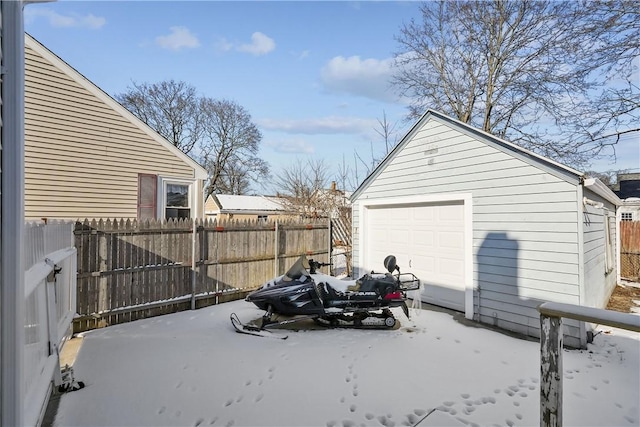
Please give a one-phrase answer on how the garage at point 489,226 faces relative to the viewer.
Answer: facing the viewer and to the left of the viewer

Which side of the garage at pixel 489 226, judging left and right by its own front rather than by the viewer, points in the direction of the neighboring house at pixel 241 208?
right

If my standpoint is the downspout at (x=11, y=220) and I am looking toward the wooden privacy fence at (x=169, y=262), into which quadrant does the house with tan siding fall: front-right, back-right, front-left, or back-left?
front-left

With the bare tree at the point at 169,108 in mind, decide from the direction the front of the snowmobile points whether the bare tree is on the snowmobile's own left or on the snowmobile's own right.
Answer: on the snowmobile's own right

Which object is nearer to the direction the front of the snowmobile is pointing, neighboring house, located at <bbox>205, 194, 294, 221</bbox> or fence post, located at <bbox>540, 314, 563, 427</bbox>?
the neighboring house

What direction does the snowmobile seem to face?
to the viewer's left

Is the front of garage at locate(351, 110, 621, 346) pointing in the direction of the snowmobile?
yes

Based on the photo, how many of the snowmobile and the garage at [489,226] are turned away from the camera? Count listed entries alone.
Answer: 0

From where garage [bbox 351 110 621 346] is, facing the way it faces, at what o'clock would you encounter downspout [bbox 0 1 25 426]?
The downspout is roughly at 11 o'clock from the garage.

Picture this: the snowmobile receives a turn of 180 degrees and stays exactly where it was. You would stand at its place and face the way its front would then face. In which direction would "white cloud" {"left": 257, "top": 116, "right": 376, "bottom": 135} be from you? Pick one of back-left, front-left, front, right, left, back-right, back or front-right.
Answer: left

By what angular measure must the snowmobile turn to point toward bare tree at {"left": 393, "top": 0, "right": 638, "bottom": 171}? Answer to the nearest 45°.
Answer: approximately 135° to its right

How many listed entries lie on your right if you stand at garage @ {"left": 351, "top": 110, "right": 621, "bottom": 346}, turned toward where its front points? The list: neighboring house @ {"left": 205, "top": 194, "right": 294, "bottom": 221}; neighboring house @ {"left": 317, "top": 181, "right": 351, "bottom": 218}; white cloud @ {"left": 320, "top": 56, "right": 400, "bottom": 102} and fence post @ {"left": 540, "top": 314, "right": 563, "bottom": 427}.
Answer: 3

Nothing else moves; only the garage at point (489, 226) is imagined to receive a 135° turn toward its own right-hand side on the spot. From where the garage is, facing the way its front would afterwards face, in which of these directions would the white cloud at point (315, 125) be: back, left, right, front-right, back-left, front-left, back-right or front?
front-left
